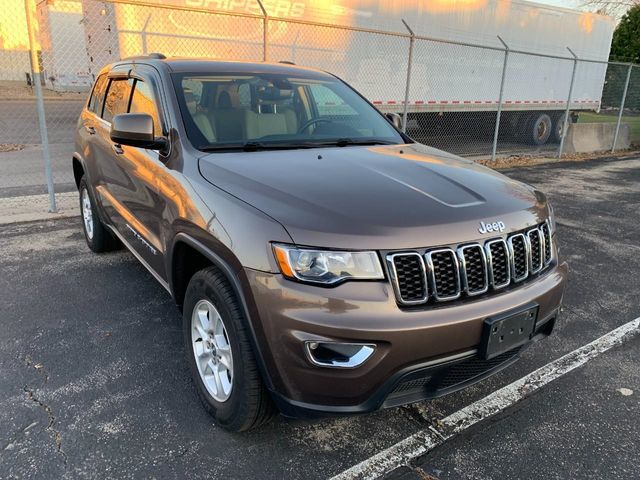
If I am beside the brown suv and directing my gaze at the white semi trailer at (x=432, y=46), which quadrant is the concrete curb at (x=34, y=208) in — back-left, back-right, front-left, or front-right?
front-left

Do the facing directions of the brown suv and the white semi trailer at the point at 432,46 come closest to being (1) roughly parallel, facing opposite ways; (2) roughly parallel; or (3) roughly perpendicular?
roughly perpendicular

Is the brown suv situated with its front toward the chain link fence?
no

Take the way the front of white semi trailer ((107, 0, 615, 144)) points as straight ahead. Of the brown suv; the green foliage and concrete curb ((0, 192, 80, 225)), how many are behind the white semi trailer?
1

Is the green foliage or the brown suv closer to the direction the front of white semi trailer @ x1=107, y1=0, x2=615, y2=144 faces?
the brown suv

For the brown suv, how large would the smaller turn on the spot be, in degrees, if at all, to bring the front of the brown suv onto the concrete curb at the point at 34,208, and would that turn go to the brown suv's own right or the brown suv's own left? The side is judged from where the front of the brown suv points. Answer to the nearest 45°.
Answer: approximately 180°

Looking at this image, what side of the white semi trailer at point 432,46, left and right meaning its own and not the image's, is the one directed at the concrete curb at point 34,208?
front

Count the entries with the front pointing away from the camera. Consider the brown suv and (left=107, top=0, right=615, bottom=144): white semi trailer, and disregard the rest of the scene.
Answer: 0

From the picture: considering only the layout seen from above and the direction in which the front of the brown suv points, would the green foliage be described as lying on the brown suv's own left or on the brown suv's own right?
on the brown suv's own left

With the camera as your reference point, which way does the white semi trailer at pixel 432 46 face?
facing the viewer and to the left of the viewer

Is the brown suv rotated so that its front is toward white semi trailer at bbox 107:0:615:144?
no

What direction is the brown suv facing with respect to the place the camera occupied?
facing the viewer and to the right of the viewer

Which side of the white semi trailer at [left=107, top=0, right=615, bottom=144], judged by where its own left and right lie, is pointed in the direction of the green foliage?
back
